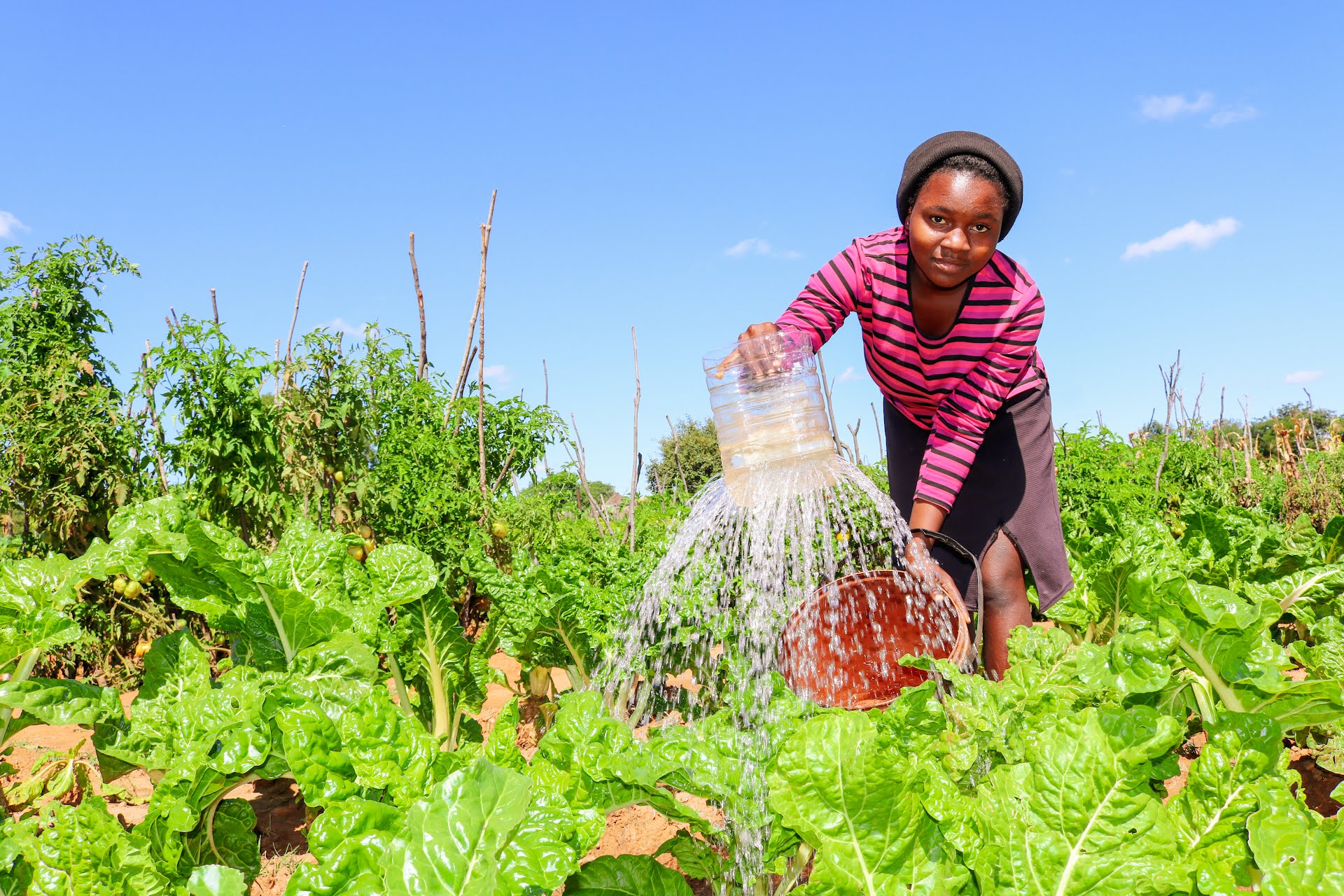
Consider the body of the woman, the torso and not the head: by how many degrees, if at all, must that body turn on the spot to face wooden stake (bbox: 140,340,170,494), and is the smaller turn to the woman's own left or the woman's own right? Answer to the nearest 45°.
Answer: approximately 90° to the woman's own right

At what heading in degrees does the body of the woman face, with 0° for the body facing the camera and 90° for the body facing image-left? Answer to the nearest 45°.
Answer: approximately 0°

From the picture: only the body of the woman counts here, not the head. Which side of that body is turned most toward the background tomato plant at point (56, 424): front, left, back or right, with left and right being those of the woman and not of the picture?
right

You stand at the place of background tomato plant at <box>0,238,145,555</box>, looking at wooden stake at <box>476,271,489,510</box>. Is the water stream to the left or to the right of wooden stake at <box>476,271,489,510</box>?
right

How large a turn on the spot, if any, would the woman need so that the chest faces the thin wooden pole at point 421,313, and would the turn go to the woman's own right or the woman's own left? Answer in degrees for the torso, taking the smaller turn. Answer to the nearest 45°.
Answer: approximately 135° to the woman's own right
